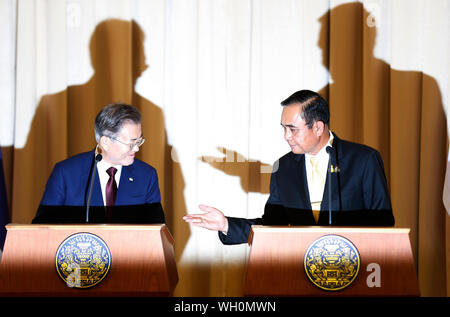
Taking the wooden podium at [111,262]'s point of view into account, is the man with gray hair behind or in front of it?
behind

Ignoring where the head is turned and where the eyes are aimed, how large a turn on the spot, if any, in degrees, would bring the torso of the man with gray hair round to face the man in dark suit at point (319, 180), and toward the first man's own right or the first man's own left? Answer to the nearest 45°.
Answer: approximately 90° to the first man's own left

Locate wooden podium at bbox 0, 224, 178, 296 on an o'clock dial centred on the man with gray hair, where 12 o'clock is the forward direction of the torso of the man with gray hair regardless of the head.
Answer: The wooden podium is roughly at 12 o'clock from the man with gray hair.

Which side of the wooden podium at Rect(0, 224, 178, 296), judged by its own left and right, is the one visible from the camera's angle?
front

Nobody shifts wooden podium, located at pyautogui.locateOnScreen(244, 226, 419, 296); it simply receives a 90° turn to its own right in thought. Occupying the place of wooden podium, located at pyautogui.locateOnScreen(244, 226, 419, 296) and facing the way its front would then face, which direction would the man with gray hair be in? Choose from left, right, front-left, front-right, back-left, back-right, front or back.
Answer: front-right

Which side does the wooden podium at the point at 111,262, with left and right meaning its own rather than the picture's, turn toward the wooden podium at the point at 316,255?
left

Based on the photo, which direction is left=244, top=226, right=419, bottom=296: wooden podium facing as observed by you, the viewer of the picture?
facing the viewer

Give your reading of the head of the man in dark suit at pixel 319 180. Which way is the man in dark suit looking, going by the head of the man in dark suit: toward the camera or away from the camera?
toward the camera

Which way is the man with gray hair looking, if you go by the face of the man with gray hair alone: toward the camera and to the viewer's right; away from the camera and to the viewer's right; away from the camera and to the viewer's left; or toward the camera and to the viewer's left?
toward the camera and to the viewer's right

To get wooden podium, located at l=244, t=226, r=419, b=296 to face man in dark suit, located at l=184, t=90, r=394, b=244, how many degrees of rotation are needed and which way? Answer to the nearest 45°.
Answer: approximately 180°
